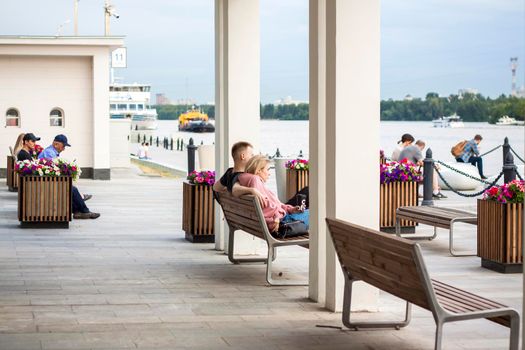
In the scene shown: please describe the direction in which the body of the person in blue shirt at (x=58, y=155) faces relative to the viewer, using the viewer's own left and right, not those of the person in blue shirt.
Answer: facing to the right of the viewer

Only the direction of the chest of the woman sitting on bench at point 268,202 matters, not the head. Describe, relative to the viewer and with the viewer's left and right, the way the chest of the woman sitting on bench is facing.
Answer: facing to the right of the viewer

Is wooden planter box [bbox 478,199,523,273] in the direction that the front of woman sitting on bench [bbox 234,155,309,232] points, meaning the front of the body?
yes
